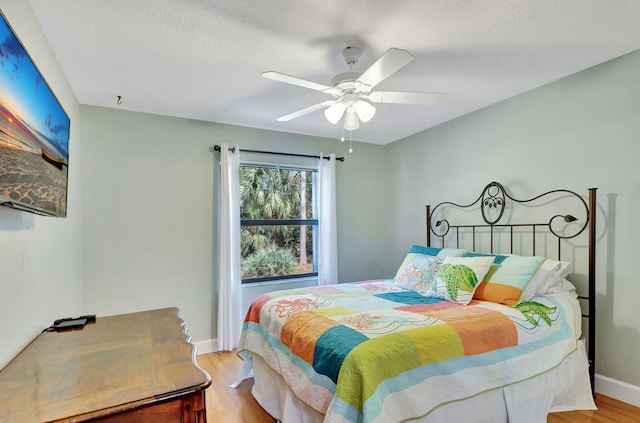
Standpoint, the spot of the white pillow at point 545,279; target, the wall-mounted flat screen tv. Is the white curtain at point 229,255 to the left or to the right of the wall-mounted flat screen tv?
right

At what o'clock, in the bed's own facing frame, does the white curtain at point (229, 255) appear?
The white curtain is roughly at 2 o'clock from the bed.

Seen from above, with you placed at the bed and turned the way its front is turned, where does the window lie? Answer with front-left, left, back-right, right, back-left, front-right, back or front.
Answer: right

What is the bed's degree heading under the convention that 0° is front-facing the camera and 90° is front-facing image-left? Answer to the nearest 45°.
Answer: approximately 45°

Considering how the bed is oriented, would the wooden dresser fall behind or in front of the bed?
in front

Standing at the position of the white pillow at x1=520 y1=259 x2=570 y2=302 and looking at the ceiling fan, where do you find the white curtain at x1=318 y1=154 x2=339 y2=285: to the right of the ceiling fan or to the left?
right

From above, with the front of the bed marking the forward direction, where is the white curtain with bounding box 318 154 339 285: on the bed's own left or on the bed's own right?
on the bed's own right

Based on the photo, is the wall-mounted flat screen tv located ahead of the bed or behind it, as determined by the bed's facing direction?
ahead

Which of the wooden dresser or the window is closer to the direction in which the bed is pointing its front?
the wooden dresser

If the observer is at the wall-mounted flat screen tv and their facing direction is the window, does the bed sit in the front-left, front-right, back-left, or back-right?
front-right
